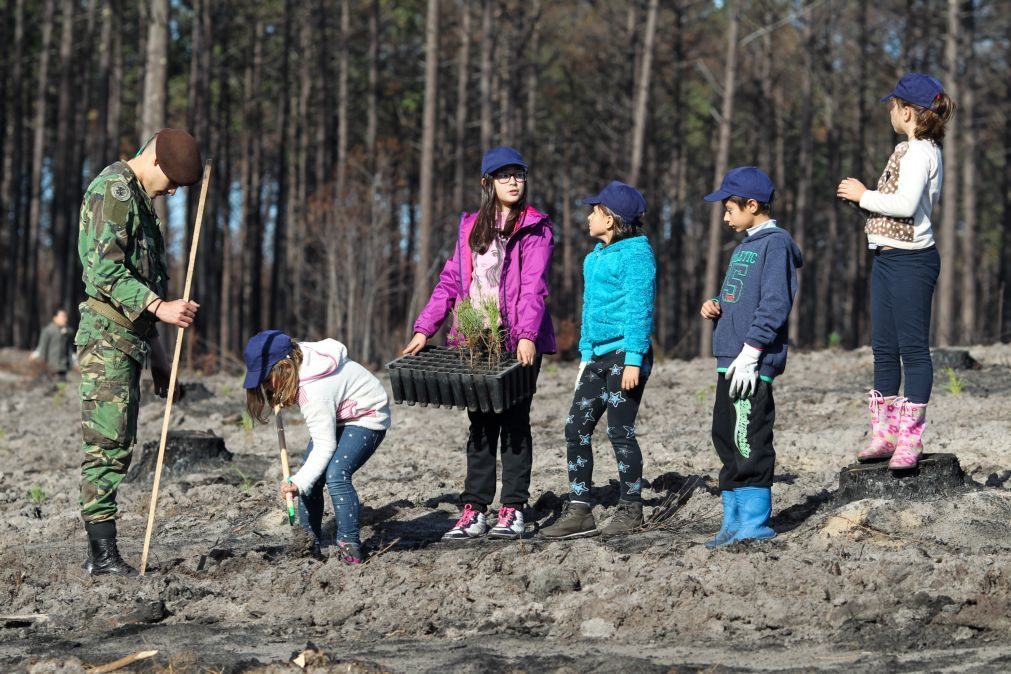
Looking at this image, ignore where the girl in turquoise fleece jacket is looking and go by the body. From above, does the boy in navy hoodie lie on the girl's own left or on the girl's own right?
on the girl's own left

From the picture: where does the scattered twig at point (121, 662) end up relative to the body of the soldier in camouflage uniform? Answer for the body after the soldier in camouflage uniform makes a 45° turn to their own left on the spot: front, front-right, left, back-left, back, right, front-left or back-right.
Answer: back-right

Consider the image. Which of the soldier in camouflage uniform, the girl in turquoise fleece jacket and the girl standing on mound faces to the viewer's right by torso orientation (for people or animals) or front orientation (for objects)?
the soldier in camouflage uniform

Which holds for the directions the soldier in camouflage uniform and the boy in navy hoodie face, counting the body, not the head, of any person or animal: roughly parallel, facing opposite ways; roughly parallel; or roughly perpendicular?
roughly parallel, facing opposite ways

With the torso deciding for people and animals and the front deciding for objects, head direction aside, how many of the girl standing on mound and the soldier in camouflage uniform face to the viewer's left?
1

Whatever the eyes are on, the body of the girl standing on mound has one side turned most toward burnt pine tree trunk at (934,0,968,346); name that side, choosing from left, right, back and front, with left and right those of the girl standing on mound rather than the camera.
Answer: right

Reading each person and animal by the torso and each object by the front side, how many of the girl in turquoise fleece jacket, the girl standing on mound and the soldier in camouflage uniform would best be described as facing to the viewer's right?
1

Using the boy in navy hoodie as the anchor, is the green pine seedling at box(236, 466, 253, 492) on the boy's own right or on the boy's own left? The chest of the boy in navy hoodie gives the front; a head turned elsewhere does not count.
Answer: on the boy's own right

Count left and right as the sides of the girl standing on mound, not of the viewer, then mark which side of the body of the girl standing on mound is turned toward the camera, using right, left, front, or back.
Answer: left

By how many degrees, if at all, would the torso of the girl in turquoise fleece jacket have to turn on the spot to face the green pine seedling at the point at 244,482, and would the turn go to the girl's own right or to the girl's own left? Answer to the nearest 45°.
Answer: approximately 90° to the girl's own right

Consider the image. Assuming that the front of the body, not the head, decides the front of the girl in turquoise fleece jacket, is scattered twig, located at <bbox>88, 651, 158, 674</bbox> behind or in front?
in front

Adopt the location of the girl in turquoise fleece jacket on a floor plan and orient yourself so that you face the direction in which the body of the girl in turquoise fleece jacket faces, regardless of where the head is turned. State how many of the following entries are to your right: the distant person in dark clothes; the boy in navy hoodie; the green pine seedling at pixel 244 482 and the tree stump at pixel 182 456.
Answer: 3

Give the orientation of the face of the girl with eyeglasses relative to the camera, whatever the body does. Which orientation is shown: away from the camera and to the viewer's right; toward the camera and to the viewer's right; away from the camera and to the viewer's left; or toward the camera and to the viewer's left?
toward the camera and to the viewer's right

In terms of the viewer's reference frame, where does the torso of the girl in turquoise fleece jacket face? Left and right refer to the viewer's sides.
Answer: facing the viewer and to the left of the viewer

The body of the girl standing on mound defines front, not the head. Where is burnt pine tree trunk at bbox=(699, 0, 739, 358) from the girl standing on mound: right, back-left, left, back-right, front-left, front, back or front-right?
right

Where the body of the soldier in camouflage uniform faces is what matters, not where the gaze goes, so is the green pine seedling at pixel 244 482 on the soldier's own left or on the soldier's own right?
on the soldier's own left

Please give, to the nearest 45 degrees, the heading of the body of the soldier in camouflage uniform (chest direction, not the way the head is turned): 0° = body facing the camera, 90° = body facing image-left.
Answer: approximately 270°

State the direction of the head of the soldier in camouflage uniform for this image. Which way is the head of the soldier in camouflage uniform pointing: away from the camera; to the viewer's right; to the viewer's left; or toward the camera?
to the viewer's right

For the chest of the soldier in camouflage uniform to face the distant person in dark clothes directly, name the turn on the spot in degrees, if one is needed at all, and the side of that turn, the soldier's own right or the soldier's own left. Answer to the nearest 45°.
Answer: approximately 90° to the soldier's own left
